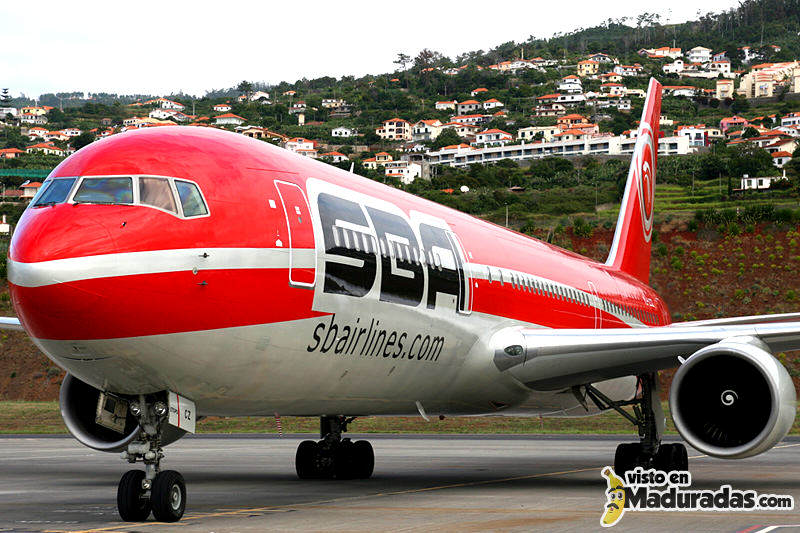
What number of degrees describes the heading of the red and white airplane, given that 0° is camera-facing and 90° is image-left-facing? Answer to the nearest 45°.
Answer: approximately 45°
